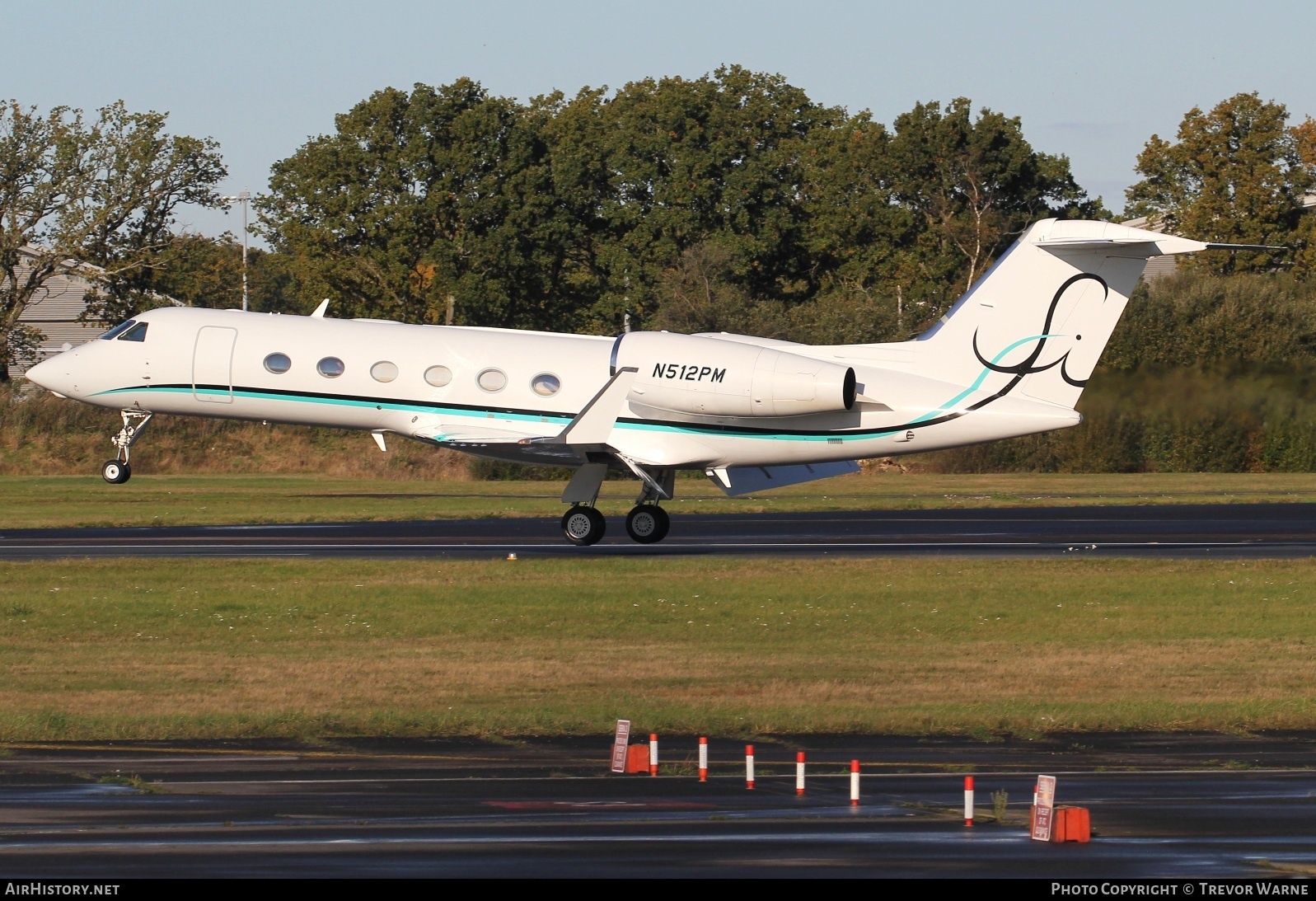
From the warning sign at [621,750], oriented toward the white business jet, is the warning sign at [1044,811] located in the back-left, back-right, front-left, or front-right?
back-right

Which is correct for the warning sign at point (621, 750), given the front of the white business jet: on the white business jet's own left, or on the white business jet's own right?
on the white business jet's own left

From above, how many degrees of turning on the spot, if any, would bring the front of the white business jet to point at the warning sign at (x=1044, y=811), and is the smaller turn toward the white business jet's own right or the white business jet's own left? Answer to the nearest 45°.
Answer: approximately 90° to the white business jet's own left

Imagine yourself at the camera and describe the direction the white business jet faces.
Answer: facing to the left of the viewer

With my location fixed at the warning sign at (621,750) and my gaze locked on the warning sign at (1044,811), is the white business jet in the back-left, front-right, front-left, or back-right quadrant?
back-left
